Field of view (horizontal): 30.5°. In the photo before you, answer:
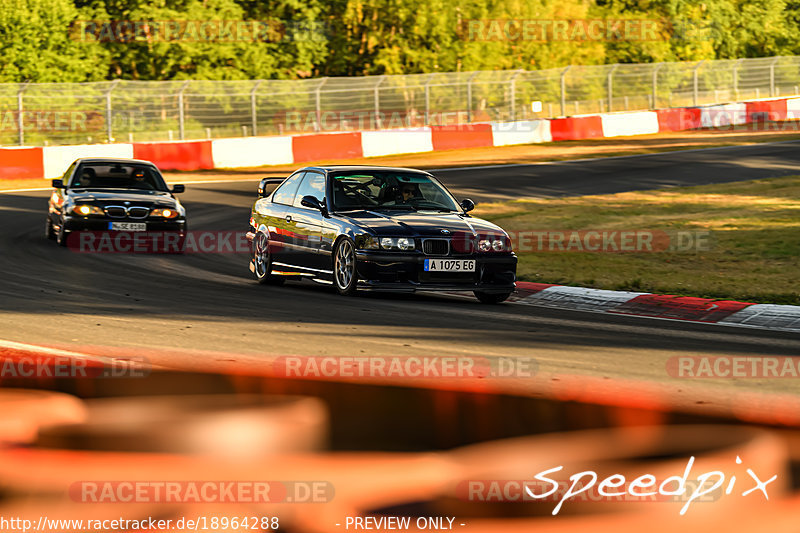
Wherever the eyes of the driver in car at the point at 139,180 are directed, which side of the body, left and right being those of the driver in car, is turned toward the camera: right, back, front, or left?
front

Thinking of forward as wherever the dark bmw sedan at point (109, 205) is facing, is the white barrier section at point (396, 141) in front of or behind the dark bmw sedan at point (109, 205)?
behind

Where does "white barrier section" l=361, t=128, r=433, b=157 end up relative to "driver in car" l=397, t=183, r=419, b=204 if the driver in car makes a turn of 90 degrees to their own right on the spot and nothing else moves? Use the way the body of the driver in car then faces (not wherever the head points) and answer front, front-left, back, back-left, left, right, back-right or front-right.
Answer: back-right

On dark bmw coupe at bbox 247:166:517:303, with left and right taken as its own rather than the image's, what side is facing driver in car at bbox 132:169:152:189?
back

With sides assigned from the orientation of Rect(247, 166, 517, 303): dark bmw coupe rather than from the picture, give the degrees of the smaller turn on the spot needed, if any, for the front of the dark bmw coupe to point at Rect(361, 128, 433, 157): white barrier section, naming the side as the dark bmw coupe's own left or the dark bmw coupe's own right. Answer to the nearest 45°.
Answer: approximately 135° to the dark bmw coupe's own left

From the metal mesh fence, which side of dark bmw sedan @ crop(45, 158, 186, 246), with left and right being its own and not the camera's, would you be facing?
back

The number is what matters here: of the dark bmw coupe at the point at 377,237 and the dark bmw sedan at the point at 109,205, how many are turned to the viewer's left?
0

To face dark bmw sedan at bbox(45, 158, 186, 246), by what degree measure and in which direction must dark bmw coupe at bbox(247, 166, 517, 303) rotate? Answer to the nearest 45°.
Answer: approximately 180°

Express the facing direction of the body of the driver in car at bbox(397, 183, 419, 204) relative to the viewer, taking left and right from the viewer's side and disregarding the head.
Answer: facing the viewer and to the right of the viewer

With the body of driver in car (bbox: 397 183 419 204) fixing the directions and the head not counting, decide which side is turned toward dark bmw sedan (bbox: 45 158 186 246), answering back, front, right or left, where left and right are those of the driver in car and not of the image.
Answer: back

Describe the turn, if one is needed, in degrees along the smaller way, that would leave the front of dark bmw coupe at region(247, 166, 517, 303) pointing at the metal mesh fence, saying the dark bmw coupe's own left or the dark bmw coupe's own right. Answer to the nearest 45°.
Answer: approximately 135° to the dark bmw coupe's own left
